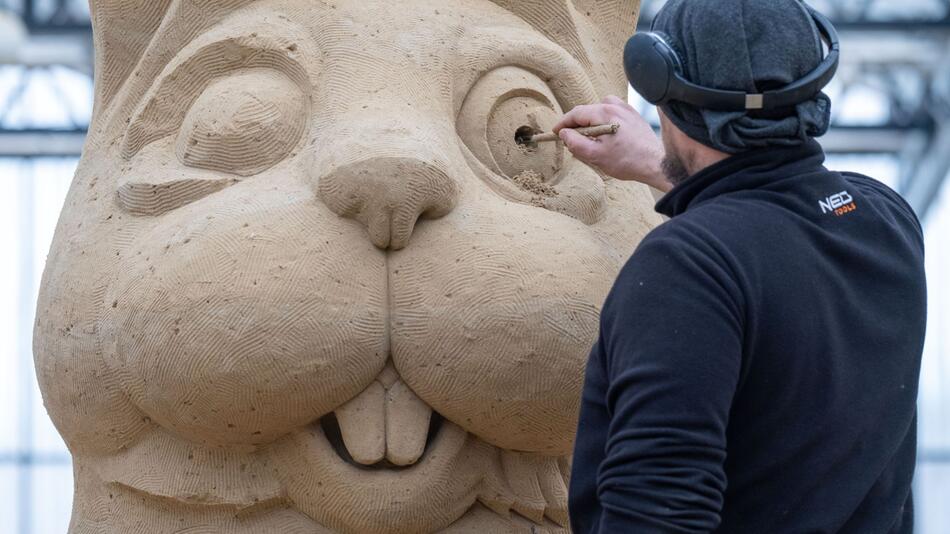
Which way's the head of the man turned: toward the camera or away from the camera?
away from the camera

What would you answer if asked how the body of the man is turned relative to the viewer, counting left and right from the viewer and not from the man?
facing away from the viewer and to the left of the viewer
